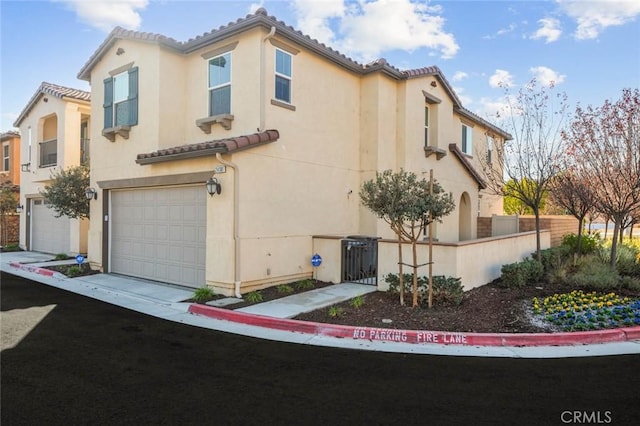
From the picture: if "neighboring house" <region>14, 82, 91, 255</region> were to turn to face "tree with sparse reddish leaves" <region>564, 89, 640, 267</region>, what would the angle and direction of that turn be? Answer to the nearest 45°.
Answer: approximately 90° to its left

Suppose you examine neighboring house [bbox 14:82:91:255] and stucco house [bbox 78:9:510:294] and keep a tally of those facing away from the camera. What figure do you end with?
0

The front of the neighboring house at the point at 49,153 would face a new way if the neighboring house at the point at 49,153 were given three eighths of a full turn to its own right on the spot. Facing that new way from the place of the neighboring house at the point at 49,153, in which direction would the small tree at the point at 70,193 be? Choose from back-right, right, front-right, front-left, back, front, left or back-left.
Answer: back

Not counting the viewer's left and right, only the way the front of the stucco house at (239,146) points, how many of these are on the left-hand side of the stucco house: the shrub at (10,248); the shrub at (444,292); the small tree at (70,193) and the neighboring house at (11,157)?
1

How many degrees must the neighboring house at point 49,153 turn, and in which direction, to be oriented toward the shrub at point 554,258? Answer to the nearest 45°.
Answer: approximately 90° to its left

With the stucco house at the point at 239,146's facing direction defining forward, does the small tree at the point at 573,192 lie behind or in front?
behind

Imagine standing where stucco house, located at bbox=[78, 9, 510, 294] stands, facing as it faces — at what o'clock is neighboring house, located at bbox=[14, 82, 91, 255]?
The neighboring house is roughly at 3 o'clock from the stucco house.

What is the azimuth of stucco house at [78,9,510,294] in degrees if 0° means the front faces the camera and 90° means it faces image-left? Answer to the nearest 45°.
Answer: approximately 45°

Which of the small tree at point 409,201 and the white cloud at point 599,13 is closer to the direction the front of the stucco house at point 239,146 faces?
the small tree

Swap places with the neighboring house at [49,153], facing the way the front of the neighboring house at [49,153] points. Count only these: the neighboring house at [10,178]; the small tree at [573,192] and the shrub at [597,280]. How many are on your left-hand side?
2

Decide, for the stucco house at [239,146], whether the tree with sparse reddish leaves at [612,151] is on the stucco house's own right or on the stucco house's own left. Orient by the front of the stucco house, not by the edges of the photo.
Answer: on the stucco house's own left

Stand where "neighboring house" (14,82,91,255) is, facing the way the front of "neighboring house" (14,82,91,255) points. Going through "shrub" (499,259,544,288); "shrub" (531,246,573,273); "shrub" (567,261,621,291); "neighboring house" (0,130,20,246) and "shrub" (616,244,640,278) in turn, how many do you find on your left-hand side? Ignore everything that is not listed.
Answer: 4
